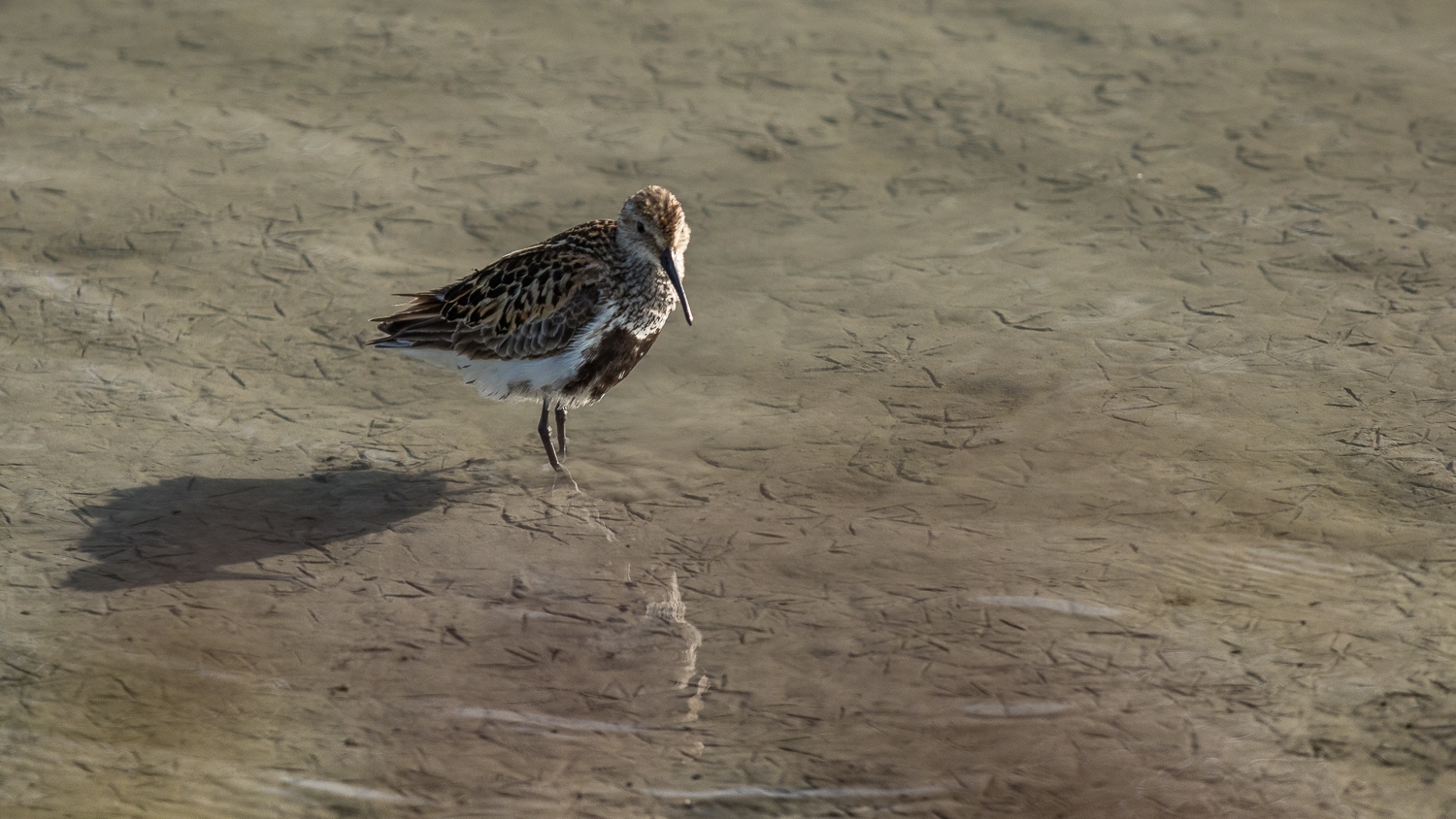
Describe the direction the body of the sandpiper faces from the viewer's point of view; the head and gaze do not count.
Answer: to the viewer's right
